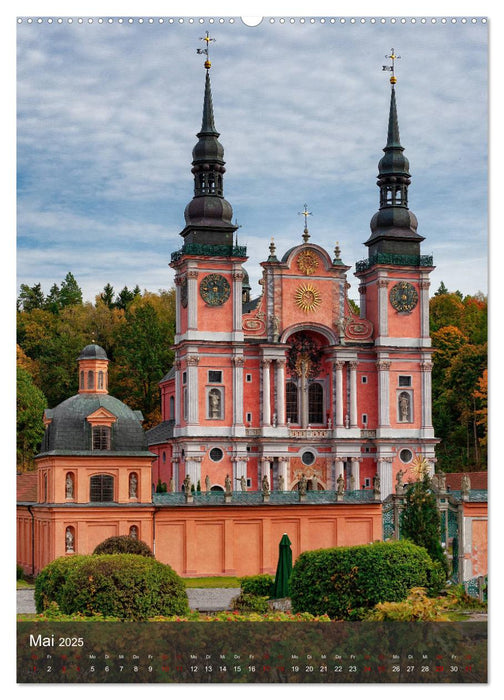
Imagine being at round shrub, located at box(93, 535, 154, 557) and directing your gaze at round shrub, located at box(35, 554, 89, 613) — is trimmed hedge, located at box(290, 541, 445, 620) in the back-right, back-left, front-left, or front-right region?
front-left

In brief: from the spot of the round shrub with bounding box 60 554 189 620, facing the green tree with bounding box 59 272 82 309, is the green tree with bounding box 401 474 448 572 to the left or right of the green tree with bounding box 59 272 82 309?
right

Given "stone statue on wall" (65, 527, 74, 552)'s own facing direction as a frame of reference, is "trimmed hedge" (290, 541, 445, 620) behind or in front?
in front

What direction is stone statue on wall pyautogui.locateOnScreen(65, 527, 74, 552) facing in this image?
toward the camera

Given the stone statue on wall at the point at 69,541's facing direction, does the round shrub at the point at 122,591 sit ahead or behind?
ahead

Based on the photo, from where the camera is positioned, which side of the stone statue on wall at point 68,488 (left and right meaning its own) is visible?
front

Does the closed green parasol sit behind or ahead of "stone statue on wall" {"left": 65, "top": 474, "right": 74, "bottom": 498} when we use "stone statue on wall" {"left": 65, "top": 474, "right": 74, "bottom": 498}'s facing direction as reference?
ahead

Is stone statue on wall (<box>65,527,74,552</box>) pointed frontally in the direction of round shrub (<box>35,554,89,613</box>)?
yes
